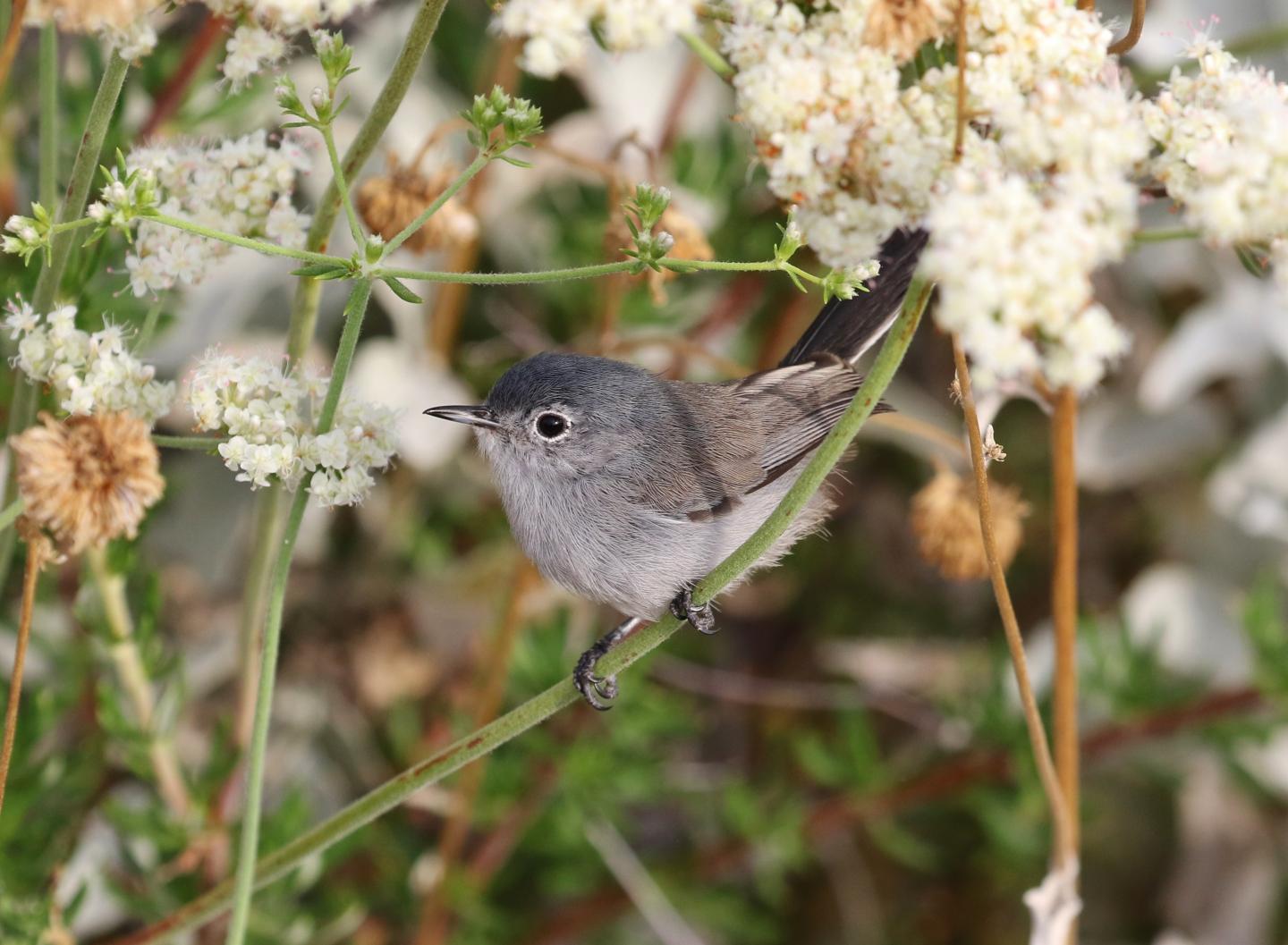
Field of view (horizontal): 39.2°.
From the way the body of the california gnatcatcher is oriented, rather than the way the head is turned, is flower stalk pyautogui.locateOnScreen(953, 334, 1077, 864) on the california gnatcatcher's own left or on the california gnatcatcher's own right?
on the california gnatcatcher's own left

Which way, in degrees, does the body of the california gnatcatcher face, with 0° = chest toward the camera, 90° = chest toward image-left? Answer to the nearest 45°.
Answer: approximately 90°
